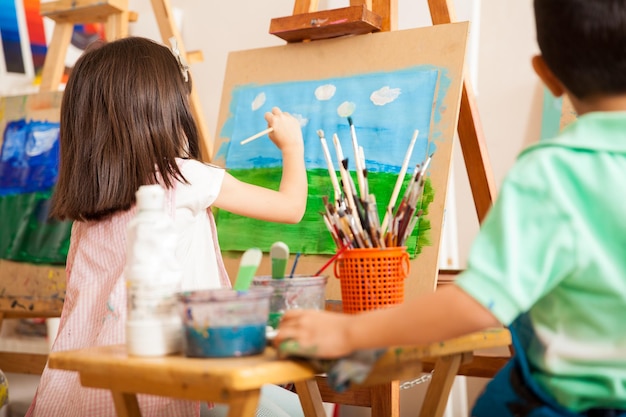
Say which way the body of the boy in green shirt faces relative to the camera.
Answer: away from the camera

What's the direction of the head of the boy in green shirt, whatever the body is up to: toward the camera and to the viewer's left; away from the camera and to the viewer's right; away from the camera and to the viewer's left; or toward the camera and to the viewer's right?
away from the camera and to the viewer's left

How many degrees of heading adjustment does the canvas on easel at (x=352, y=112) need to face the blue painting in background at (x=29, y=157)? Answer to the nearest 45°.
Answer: approximately 90° to its right

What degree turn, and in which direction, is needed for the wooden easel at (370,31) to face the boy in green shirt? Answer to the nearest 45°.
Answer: approximately 45° to its left

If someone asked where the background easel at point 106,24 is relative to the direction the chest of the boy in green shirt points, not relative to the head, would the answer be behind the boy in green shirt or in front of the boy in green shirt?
in front

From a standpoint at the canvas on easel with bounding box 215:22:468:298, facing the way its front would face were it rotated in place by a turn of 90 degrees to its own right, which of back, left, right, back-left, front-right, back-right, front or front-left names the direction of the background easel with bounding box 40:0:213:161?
front

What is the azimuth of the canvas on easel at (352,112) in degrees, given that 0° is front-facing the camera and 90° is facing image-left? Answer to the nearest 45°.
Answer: approximately 45°

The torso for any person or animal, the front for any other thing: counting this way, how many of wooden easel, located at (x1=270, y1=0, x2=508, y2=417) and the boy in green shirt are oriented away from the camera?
1

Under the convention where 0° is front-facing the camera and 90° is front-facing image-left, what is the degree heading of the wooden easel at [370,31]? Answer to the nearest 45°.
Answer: approximately 45°

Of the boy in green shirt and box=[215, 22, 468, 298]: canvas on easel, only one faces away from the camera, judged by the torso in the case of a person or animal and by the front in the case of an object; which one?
the boy in green shirt
